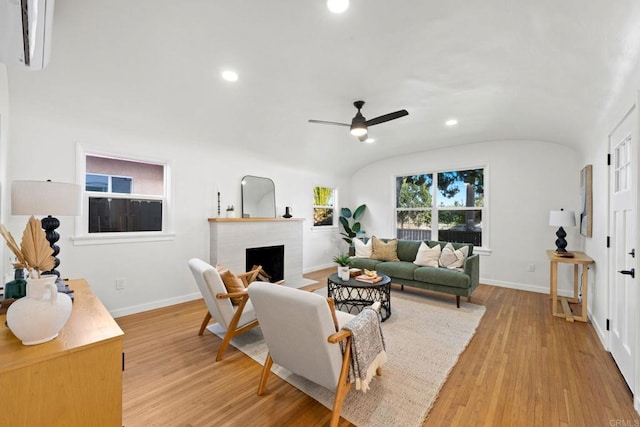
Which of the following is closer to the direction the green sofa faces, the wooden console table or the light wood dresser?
the light wood dresser

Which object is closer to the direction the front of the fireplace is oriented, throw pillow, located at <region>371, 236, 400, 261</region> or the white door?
the white door

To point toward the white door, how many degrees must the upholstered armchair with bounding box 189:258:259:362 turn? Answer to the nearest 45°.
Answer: approximately 90° to its right

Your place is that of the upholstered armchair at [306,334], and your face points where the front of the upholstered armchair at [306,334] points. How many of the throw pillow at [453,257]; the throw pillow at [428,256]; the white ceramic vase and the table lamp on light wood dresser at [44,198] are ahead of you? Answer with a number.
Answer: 2

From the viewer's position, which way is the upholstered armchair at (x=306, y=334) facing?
facing away from the viewer and to the right of the viewer

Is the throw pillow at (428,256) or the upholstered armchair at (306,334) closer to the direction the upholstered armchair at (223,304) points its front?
the throw pillow

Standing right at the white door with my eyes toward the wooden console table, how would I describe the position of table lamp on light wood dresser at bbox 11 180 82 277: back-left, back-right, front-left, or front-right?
back-left

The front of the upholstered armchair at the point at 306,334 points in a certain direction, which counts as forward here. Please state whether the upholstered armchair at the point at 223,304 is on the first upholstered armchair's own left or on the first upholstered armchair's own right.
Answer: on the first upholstered armchair's own left

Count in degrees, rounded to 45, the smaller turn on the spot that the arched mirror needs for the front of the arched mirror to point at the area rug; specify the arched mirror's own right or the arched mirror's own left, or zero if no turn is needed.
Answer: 0° — it already faces it

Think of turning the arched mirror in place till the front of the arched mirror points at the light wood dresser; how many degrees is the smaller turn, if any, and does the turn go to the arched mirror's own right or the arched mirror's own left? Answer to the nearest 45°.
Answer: approximately 45° to the arched mirror's own right
